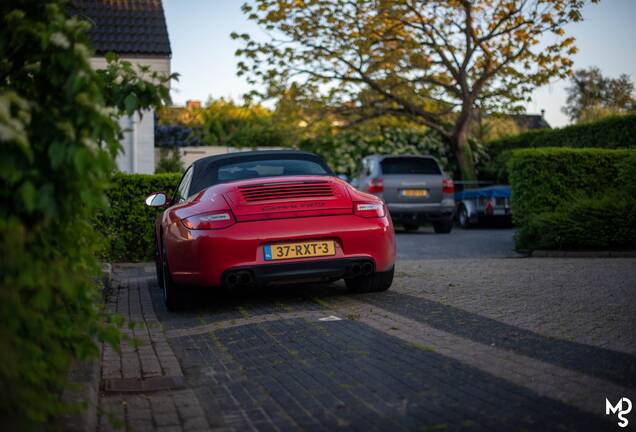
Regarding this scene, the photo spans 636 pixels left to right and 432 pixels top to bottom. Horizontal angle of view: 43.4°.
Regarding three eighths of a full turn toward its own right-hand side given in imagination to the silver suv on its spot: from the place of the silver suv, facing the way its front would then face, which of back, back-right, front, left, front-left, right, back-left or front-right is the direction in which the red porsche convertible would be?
front-right

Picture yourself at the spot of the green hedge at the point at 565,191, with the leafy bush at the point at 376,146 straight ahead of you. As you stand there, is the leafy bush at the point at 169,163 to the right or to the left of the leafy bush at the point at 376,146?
left

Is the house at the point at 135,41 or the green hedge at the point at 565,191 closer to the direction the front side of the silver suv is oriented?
the house

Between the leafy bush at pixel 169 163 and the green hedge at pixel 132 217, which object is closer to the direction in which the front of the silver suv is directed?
the leafy bush

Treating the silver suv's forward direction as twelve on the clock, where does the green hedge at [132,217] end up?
The green hedge is roughly at 7 o'clock from the silver suv.

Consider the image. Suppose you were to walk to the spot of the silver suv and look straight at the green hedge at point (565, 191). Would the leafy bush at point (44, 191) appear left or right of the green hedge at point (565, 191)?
right

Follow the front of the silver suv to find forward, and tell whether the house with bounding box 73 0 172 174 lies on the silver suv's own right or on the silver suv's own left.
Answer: on the silver suv's own left

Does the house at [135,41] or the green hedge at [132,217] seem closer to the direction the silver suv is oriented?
the house

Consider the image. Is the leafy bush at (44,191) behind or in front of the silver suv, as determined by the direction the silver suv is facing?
behind

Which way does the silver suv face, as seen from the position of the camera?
facing away from the viewer

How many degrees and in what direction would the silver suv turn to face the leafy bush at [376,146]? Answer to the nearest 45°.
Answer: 0° — it already faces it

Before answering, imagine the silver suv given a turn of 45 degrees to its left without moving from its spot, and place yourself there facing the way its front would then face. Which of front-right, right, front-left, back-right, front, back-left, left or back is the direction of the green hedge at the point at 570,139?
right
